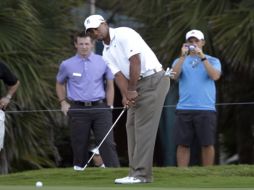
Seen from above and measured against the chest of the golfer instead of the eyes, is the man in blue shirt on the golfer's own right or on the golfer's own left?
on the golfer's own right

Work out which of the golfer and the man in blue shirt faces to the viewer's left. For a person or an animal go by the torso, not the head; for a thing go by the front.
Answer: the golfer

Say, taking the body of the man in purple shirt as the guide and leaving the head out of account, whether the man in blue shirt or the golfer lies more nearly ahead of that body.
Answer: the golfer

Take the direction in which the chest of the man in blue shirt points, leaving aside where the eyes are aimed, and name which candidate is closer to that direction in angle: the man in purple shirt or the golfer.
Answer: the golfer

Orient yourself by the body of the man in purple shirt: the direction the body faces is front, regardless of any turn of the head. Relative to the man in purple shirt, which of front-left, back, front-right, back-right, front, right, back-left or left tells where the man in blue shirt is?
left

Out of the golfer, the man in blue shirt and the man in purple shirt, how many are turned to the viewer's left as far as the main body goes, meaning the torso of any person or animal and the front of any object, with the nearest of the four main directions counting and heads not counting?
1

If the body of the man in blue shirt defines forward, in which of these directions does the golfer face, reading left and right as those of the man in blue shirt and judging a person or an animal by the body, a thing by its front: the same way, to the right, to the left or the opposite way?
to the right

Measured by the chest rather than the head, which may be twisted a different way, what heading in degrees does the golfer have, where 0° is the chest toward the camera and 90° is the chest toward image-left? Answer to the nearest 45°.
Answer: approximately 90°

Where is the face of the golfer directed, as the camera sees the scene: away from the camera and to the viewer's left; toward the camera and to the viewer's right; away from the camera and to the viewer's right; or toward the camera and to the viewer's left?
toward the camera and to the viewer's left

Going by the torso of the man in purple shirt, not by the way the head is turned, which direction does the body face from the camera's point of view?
toward the camera

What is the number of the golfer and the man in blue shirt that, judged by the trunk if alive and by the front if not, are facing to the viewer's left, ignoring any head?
1
